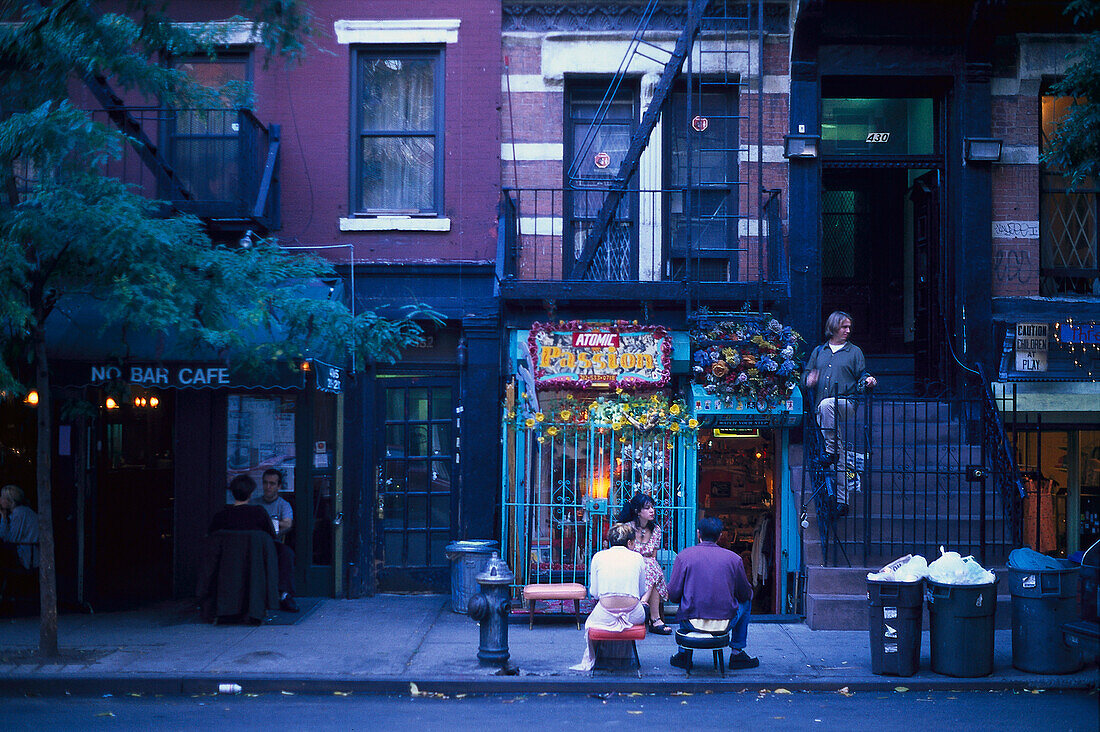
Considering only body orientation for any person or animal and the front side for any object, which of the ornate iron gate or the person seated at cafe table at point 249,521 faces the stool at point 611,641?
the ornate iron gate

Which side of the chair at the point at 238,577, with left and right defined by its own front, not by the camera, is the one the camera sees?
back

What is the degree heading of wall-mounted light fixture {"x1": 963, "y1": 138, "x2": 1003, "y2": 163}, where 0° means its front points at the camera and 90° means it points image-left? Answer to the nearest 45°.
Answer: approximately 0°

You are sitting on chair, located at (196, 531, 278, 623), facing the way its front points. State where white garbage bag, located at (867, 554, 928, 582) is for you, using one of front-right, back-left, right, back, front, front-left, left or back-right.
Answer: back-right

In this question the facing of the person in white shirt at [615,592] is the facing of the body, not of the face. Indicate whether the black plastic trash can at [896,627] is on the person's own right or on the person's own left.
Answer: on the person's own right

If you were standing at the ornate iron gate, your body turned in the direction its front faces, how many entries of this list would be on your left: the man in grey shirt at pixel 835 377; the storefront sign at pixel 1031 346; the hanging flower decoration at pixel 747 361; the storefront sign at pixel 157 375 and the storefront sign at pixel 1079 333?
4

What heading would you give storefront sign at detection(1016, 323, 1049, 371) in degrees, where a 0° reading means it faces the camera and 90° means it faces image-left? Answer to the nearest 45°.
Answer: approximately 0°

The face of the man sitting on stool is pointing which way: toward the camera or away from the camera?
away from the camera

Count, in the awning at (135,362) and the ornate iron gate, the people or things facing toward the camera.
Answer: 2

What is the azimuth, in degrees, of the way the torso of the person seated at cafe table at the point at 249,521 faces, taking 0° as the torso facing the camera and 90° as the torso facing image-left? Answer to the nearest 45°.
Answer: approximately 180°

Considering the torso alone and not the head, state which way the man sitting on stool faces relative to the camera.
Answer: away from the camera
